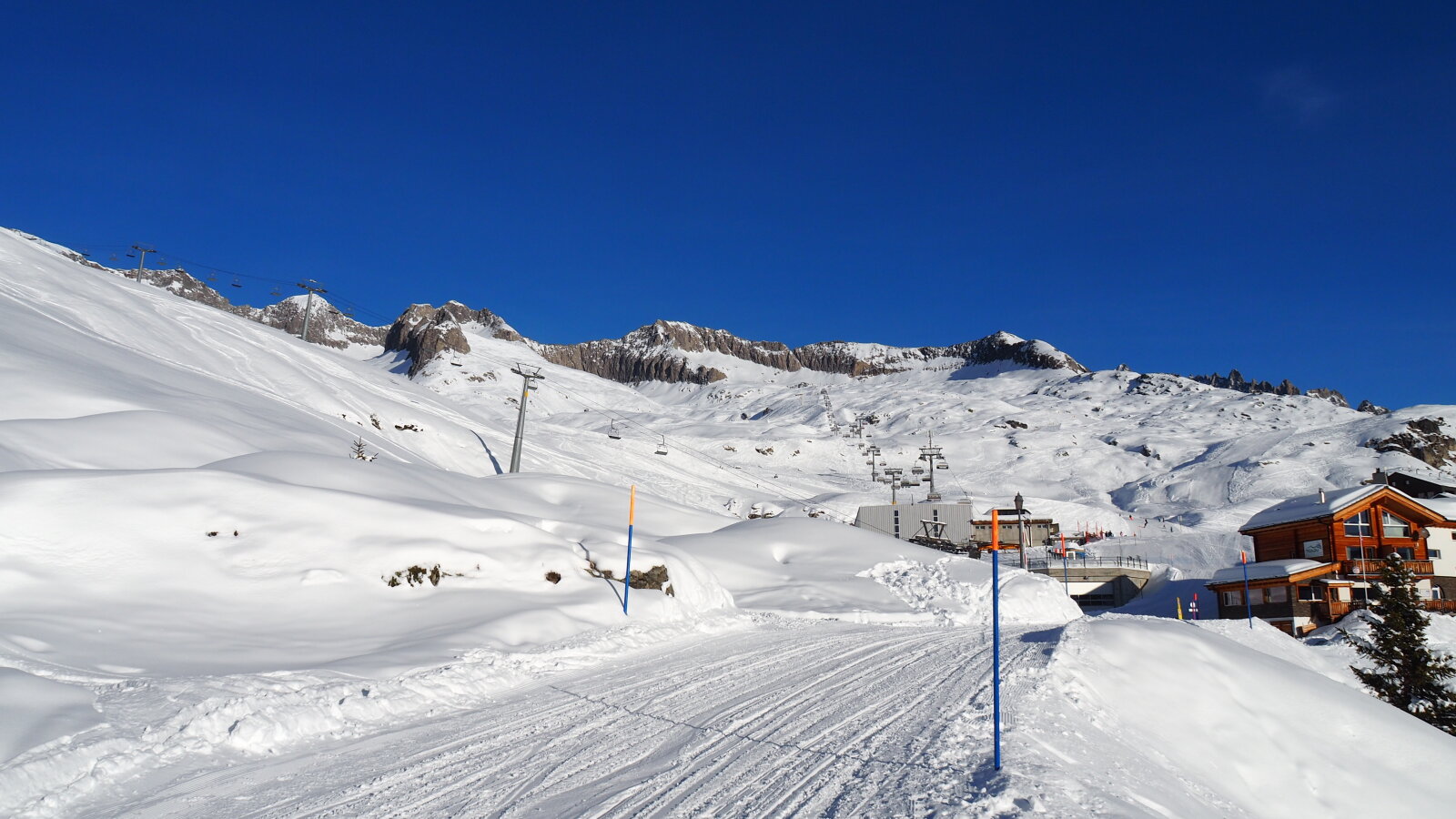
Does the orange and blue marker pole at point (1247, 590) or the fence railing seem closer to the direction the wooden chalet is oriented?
the orange and blue marker pole

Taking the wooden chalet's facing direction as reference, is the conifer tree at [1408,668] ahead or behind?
ahead
